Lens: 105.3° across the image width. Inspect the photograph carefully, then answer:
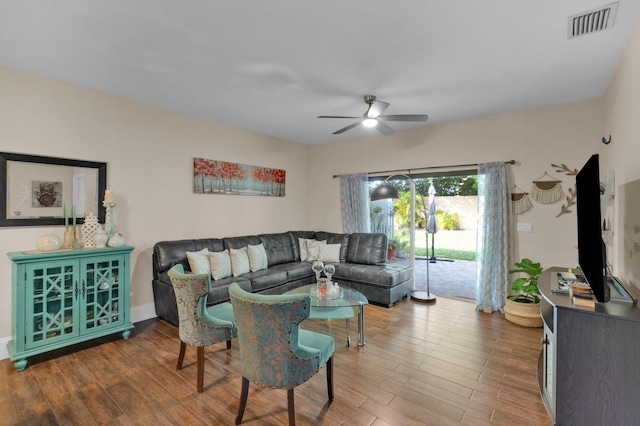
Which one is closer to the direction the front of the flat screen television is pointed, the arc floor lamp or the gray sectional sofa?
the gray sectional sofa

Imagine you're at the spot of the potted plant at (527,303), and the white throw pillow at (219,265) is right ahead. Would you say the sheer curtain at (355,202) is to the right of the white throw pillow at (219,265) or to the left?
right

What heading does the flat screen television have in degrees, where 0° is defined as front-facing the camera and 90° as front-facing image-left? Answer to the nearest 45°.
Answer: approximately 90°

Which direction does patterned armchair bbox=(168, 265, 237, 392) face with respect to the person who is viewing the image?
facing away from the viewer and to the right of the viewer

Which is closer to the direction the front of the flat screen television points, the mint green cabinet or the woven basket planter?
the mint green cabinet

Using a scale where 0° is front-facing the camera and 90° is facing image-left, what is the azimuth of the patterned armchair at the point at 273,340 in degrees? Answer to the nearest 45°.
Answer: approximately 225°

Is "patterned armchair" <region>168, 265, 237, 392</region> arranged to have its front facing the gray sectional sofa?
yes

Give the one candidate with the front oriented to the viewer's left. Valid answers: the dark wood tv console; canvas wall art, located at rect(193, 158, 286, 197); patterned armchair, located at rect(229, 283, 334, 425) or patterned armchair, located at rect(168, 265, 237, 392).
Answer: the dark wood tv console

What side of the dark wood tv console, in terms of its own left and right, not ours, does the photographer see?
left

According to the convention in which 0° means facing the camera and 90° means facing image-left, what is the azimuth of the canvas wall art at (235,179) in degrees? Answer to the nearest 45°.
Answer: approximately 315°
